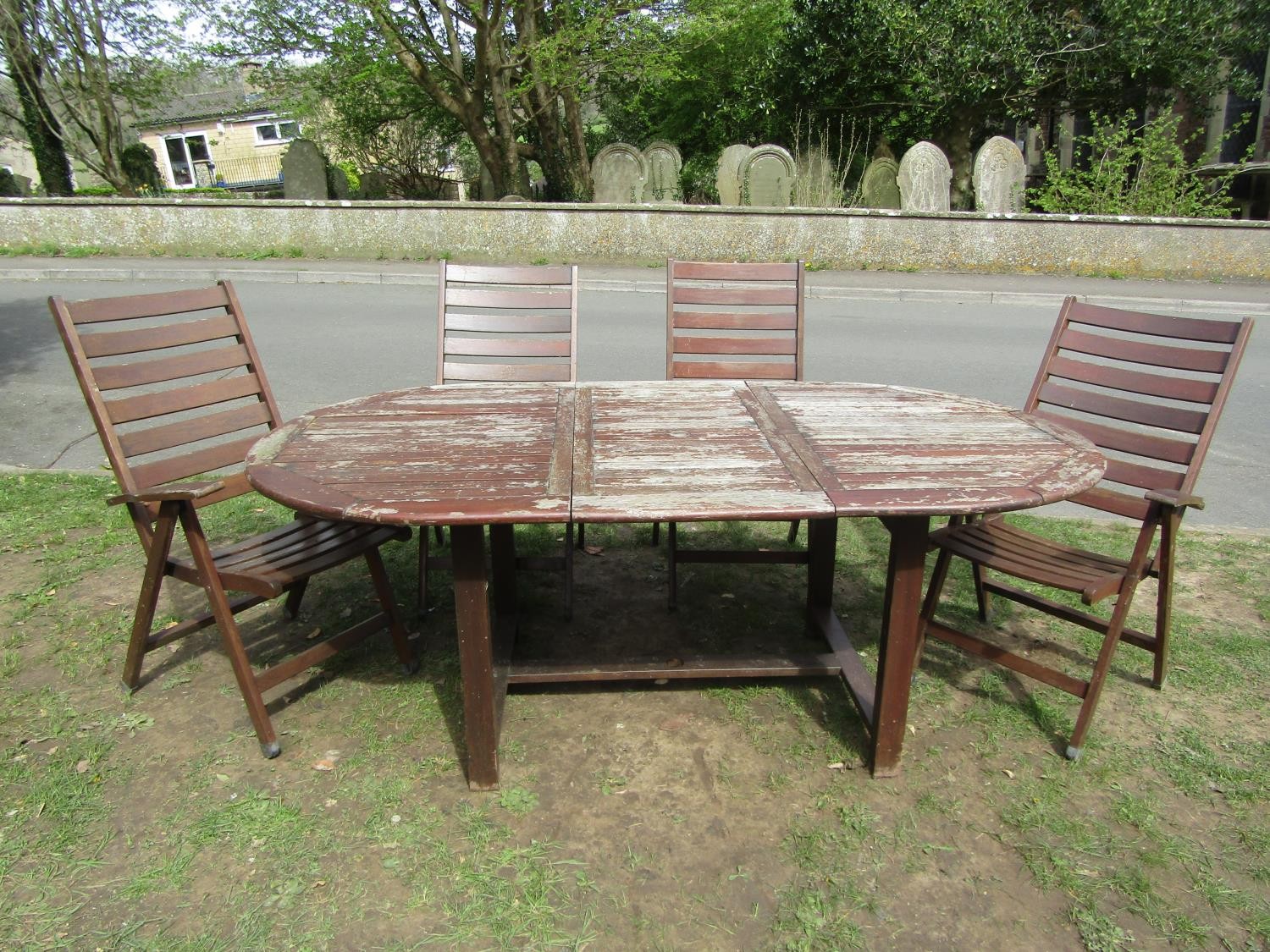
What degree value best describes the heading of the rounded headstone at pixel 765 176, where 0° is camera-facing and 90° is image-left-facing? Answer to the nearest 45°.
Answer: approximately 0°

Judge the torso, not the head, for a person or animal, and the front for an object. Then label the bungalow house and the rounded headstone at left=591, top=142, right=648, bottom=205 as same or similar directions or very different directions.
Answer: same or similar directions

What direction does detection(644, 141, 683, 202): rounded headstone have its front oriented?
toward the camera

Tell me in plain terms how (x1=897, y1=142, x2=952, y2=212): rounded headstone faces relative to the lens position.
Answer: facing the viewer

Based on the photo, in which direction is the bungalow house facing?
toward the camera

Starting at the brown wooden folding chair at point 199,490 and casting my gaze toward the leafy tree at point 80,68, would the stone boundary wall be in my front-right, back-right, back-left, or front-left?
front-right

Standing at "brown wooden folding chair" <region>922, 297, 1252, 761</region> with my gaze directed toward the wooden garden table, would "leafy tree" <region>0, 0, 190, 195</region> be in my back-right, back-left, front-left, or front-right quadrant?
front-right

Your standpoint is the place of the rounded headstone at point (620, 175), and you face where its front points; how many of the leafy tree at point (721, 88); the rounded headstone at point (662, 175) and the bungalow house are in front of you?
0

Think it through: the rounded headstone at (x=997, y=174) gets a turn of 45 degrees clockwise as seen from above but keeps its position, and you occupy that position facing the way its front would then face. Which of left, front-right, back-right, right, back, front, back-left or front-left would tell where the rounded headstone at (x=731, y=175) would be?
front-right

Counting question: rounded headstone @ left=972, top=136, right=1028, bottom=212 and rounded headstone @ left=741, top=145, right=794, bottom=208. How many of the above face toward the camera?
2

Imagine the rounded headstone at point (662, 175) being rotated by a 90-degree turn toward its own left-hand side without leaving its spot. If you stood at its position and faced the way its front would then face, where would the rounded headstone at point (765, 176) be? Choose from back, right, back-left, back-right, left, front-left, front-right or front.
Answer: front-right

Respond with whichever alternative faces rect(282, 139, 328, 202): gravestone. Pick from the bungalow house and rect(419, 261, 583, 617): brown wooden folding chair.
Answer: the bungalow house

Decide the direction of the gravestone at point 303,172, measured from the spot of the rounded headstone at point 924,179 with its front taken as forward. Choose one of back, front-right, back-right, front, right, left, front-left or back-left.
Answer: right

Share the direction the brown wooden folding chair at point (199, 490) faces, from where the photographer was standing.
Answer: facing the viewer and to the right of the viewer

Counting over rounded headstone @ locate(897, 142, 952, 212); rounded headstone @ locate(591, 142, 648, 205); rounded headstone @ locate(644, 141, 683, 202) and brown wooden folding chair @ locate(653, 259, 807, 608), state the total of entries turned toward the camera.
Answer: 4

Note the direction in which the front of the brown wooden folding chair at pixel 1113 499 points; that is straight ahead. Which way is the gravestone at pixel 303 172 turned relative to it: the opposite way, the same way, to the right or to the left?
to the left

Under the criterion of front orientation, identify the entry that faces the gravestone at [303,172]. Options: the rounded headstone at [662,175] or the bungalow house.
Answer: the bungalow house

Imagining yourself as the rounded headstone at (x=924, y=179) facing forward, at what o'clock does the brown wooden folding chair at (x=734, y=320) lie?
The brown wooden folding chair is roughly at 12 o'clock from the rounded headstone.

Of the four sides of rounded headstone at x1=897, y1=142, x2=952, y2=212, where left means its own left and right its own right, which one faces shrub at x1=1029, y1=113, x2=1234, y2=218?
left
